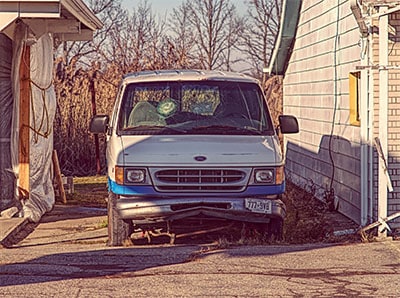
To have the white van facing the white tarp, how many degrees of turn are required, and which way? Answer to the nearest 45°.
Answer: approximately 135° to its right

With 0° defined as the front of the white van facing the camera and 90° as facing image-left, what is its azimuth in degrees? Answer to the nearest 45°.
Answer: approximately 0°
